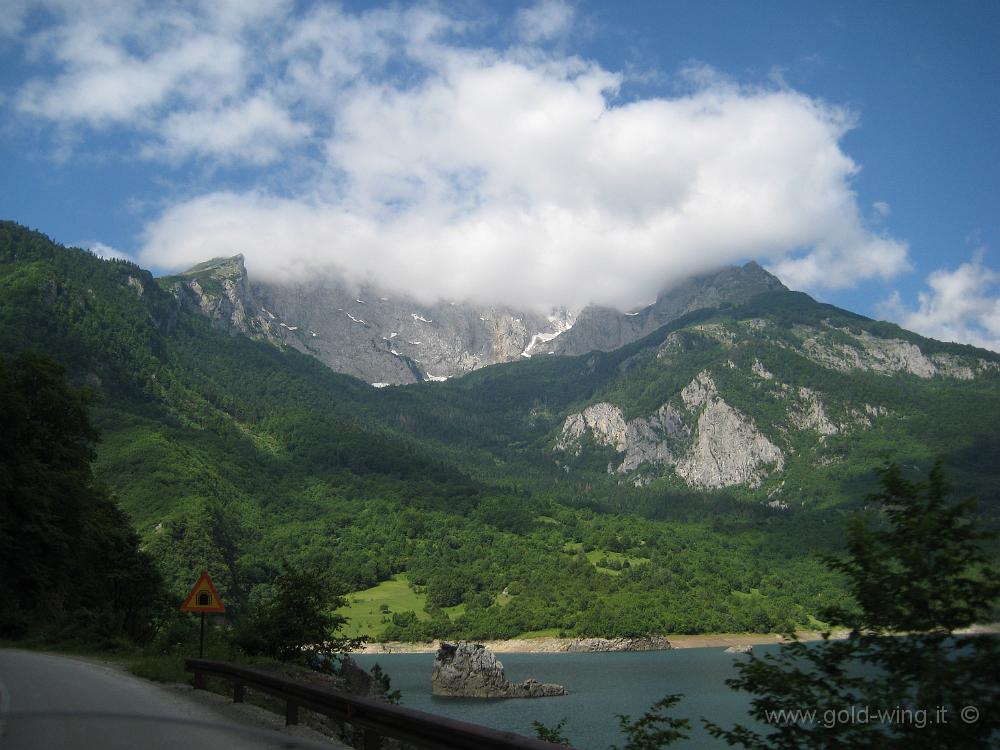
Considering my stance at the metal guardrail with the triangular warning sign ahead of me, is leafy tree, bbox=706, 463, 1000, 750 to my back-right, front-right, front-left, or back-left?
back-right

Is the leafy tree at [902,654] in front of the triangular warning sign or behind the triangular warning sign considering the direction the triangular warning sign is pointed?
in front

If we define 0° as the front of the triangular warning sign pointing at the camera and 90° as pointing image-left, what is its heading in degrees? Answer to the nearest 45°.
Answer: approximately 0°

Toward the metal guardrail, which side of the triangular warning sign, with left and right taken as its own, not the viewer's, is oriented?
front
